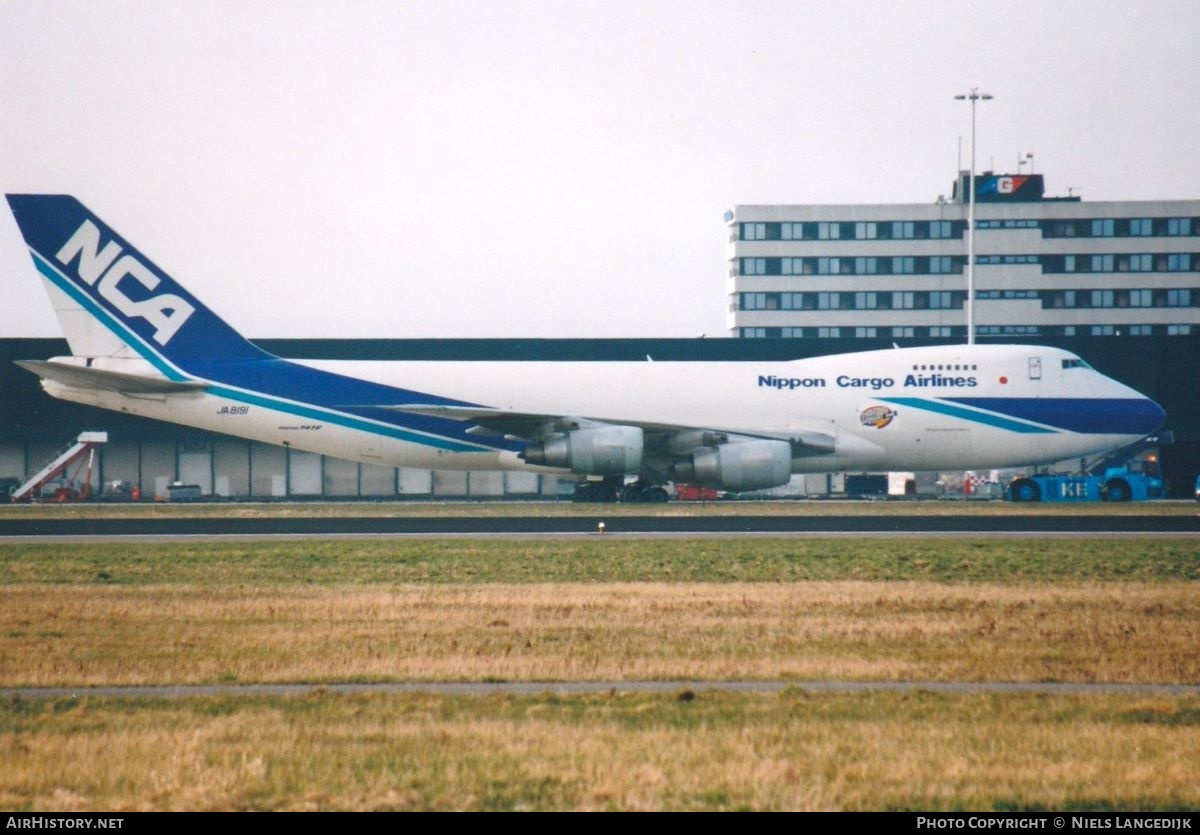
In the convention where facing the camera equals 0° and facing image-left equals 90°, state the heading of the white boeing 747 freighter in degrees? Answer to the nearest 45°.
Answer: approximately 270°
